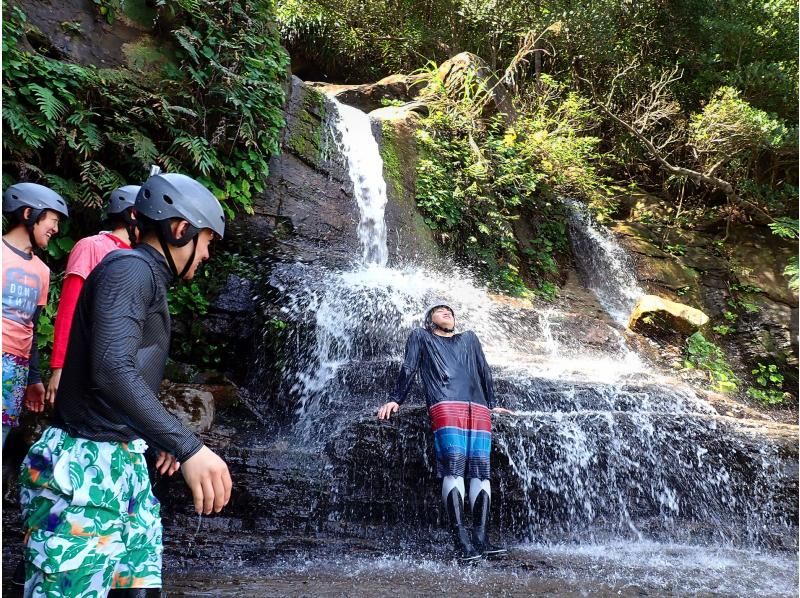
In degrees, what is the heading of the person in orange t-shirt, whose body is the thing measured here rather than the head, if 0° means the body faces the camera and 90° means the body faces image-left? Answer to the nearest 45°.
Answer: approximately 315°

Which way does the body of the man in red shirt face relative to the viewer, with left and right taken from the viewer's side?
facing away from the viewer and to the right of the viewer

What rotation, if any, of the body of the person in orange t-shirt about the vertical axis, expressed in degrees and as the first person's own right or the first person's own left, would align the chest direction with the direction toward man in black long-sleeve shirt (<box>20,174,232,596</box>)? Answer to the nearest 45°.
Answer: approximately 45° to the first person's own right

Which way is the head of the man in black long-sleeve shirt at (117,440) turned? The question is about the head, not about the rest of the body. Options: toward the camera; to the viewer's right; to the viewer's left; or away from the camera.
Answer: to the viewer's right

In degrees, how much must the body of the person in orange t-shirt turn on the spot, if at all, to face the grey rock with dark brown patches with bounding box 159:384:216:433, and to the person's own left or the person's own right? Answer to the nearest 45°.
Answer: approximately 90° to the person's own left

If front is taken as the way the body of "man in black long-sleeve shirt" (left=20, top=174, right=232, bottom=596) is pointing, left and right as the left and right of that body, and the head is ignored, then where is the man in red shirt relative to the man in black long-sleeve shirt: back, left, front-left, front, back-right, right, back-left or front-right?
left

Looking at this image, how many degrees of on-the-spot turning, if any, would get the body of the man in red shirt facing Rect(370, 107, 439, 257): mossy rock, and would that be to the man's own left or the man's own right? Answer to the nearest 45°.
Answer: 0° — they already face it

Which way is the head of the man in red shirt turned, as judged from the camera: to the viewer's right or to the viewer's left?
to the viewer's right

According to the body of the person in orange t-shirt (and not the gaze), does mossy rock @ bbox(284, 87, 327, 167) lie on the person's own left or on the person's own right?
on the person's own left

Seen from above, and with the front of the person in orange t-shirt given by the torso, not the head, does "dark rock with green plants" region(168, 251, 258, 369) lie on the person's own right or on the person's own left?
on the person's own left

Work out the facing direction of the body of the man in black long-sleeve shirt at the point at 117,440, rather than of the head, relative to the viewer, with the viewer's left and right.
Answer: facing to the right of the viewer
